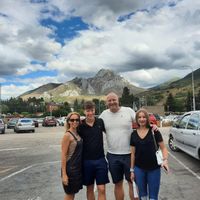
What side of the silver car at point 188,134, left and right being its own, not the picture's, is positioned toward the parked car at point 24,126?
front

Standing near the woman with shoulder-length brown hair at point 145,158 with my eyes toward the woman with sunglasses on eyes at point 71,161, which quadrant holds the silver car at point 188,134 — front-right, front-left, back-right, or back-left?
back-right

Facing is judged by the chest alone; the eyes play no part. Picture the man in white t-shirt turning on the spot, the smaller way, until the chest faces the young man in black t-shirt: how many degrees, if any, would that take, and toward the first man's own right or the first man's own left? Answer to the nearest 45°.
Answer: approximately 45° to the first man's own right

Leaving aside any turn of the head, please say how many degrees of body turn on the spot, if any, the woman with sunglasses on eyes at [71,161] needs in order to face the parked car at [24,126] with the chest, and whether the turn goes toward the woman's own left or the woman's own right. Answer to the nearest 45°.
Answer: approximately 135° to the woman's own left

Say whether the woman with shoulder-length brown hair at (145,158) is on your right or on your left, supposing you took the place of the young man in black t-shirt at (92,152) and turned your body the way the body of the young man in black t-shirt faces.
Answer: on your left

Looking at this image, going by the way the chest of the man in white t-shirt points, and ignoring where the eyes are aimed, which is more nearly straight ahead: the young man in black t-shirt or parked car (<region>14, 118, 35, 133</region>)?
the young man in black t-shirt

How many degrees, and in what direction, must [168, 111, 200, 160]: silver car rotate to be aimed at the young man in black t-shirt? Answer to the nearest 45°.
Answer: approximately 135° to its left

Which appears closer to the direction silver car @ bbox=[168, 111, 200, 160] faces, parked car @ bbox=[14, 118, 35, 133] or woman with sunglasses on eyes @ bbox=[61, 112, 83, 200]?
the parked car
